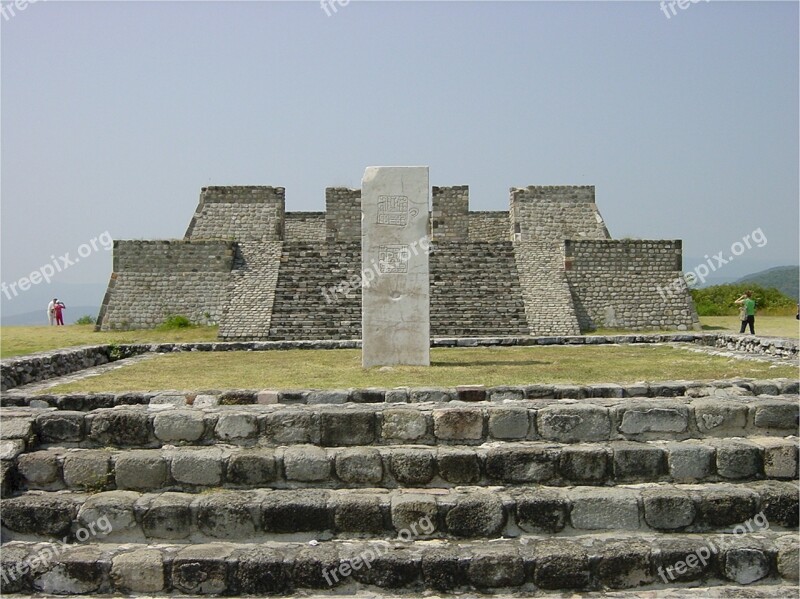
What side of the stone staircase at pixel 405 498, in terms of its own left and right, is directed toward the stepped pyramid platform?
back

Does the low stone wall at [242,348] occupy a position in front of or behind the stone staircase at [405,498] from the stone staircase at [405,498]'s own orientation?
behind

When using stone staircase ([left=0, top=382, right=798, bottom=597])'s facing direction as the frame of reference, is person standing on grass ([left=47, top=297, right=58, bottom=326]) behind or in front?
behind

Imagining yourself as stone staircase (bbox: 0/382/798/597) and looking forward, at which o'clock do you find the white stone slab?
The white stone slab is roughly at 6 o'clock from the stone staircase.

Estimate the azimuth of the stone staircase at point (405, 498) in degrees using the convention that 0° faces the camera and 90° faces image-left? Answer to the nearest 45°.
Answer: approximately 0°
